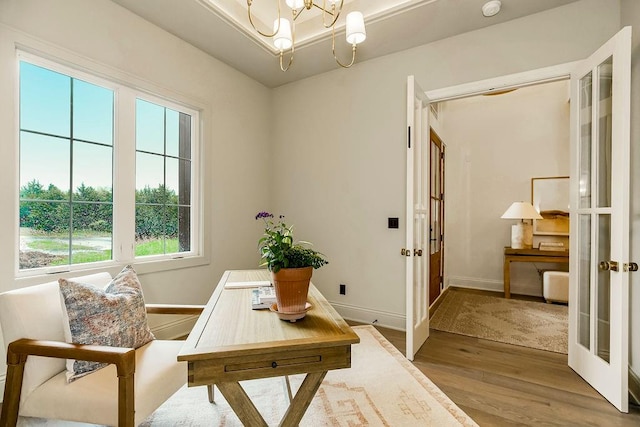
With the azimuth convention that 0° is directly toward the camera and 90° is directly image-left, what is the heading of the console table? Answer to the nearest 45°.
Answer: approximately 0°

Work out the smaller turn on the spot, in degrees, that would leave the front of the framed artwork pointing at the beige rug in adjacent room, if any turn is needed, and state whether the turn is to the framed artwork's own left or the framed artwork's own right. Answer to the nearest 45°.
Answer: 0° — it already faces it

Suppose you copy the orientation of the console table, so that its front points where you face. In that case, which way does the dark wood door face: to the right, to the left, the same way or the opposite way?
to the left

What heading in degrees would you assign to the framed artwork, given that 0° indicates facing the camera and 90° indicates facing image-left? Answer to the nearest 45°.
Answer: approximately 0°

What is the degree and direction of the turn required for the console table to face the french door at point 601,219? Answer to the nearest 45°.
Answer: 0° — it already faces it

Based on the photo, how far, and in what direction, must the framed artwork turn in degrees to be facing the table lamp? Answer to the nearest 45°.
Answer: approximately 45° to its right

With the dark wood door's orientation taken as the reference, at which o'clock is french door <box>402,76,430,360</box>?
The french door is roughly at 3 o'clock from the dark wood door.

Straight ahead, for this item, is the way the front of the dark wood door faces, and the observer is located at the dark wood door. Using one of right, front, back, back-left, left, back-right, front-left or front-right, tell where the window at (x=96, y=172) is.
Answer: back-right

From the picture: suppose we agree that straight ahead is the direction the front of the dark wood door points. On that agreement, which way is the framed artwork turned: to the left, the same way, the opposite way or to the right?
to the right

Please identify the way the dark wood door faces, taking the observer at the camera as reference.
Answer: facing to the right of the viewer

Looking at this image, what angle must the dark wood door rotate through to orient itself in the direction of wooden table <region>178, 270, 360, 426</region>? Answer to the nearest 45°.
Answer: approximately 90° to its right

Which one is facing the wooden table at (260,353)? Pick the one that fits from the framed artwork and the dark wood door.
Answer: the framed artwork
